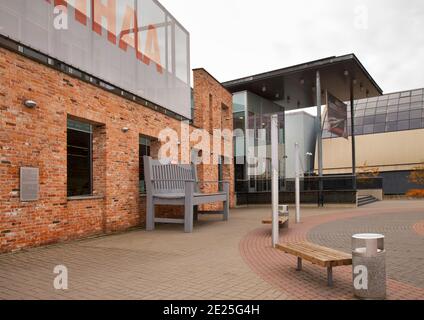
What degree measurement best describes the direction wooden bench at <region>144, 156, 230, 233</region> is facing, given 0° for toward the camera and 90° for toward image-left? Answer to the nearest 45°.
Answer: approximately 315°

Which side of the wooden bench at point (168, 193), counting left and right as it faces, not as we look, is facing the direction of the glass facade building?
left

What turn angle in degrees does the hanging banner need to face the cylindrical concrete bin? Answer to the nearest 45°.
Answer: approximately 45° to its right

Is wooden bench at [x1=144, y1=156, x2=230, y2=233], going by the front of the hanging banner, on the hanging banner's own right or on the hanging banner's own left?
on the hanging banner's own right

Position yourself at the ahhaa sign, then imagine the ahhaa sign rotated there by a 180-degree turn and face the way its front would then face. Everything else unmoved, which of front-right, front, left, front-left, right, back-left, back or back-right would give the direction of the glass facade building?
right

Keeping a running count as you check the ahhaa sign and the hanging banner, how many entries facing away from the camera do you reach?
0

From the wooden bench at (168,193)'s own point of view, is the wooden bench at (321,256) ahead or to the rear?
ahead

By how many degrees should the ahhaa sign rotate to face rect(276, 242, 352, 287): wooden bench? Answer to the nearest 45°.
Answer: approximately 45° to its right

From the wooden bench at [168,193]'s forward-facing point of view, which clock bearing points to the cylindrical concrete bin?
The cylindrical concrete bin is roughly at 1 o'clock from the wooden bench.

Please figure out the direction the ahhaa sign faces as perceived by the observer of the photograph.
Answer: facing the viewer and to the right of the viewer
